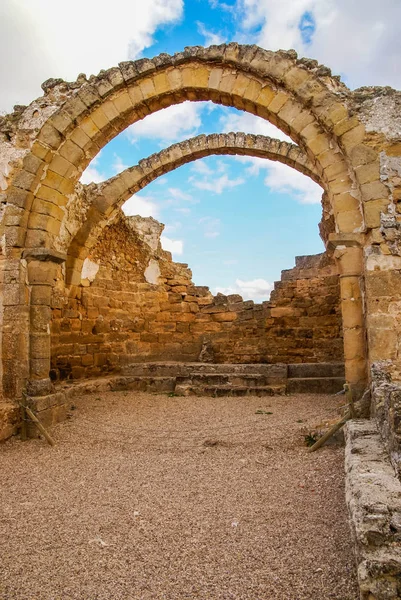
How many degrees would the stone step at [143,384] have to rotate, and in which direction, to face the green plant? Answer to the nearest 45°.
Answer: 0° — it already faces it

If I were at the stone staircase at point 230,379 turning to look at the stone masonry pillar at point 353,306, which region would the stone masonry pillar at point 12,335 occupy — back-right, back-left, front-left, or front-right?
front-right

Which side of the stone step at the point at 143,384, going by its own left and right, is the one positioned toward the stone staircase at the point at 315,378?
left

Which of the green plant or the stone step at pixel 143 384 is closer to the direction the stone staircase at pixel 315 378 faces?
the green plant

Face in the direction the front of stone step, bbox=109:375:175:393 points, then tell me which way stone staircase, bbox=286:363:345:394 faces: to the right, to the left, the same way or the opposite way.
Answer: the same way

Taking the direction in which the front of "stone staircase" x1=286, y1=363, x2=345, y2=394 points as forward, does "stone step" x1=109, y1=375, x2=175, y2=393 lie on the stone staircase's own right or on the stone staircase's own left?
on the stone staircase's own right

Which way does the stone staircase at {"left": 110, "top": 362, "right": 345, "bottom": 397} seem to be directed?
toward the camera

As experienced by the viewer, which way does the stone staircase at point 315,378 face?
facing the viewer

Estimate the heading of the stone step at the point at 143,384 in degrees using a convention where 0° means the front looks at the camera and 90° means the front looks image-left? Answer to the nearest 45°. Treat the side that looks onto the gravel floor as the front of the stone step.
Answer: approximately 0°

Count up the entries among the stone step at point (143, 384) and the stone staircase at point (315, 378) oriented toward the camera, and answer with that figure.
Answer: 2

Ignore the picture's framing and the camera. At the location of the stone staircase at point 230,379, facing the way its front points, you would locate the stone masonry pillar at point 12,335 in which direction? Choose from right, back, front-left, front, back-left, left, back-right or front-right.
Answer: front-right
